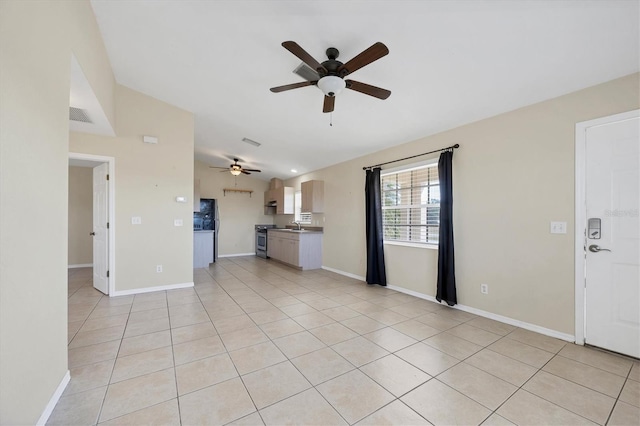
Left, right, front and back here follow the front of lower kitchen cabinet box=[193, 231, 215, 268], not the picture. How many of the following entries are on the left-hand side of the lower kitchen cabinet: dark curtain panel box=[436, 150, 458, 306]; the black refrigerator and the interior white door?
1

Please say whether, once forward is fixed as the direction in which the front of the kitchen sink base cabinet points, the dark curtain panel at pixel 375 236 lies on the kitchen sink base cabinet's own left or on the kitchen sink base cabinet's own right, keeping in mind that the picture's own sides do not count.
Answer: on the kitchen sink base cabinet's own left

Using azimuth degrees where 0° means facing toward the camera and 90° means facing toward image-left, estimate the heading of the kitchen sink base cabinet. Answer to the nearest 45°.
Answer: approximately 45°

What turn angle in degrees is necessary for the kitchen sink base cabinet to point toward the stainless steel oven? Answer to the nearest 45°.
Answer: approximately 90° to its right

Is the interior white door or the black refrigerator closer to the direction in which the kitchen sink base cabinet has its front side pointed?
the interior white door
